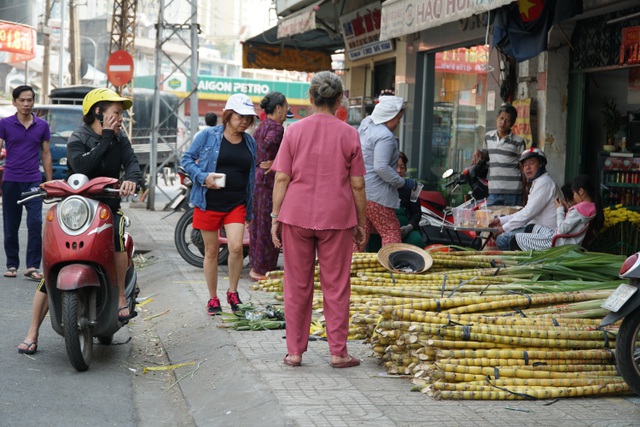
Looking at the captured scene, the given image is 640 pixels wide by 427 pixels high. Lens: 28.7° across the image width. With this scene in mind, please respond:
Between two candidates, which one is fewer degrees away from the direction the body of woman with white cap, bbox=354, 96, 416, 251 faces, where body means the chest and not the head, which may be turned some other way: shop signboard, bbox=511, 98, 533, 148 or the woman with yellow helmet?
the shop signboard

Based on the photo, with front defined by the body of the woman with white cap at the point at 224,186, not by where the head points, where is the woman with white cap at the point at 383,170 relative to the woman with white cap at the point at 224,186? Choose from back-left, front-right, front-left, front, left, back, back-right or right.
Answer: left

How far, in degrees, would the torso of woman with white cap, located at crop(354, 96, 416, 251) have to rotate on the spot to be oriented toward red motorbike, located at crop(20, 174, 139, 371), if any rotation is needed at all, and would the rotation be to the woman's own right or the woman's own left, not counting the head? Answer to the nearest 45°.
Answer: approximately 135° to the woman's own right

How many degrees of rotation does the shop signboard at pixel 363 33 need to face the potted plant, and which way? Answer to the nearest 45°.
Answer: approximately 45° to its left

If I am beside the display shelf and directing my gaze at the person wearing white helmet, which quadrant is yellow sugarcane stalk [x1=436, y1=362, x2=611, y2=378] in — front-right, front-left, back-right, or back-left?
front-left

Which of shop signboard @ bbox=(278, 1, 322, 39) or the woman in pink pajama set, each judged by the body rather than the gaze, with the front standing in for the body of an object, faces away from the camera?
the woman in pink pajama set

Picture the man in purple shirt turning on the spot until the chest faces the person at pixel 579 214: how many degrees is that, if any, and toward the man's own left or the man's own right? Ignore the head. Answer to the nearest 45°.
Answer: approximately 45° to the man's own left

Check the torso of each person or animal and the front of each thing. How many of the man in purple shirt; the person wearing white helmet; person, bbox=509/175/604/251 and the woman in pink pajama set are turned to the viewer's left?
2

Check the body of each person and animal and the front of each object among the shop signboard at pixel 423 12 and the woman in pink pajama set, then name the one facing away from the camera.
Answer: the woman in pink pajama set

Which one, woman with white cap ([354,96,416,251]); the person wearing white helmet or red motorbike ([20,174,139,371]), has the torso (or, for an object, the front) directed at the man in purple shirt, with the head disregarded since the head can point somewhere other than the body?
the person wearing white helmet

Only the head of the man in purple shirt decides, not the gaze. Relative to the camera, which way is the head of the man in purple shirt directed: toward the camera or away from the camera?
toward the camera

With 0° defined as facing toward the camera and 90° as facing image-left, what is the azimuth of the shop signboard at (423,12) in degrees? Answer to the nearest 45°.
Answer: approximately 45°

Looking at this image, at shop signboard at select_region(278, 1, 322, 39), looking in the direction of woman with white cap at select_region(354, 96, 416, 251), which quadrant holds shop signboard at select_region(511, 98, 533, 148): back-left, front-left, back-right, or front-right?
front-left

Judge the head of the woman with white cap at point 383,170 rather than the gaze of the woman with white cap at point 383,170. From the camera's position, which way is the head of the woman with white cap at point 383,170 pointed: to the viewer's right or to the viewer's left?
to the viewer's right

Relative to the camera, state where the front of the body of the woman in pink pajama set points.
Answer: away from the camera

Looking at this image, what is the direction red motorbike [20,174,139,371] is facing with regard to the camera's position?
facing the viewer

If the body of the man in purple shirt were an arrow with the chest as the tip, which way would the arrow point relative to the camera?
toward the camera

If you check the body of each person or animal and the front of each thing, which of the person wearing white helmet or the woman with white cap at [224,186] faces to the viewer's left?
the person wearing white helmet

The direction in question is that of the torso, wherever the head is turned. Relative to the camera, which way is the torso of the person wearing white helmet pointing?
to the viewer's left
